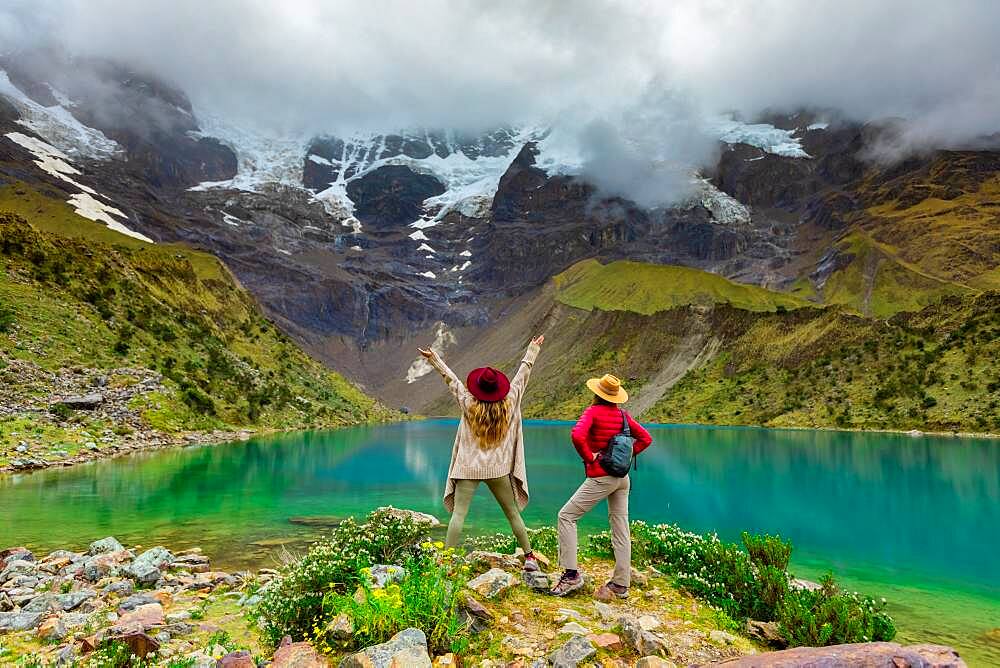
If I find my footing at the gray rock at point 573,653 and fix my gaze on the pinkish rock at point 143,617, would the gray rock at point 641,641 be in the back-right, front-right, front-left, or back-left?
back-right

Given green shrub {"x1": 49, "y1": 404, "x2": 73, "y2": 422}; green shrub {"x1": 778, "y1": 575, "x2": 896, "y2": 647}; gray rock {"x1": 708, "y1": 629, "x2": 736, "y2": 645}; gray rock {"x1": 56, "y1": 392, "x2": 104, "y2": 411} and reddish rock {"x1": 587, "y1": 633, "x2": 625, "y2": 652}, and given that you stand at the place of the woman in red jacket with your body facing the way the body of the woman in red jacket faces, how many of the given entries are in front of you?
2

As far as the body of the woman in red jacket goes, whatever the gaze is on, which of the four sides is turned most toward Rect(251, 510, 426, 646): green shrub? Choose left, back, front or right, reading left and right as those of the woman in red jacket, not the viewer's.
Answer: left

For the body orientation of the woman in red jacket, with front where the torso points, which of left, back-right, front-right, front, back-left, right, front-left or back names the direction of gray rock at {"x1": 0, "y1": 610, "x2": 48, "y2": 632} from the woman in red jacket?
front-left

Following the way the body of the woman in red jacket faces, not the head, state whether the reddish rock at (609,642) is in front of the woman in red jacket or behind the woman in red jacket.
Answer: behind

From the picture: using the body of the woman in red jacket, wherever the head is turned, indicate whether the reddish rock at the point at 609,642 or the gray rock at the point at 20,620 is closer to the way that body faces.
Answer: the gray rock

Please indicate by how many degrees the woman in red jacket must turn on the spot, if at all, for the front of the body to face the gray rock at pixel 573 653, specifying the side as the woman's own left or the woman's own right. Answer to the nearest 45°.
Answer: approximately 135° to the woman's own left

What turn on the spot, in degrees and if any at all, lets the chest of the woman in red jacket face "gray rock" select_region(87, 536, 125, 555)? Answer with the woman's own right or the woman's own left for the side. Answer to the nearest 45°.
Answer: approximately 45° to the woman's own left

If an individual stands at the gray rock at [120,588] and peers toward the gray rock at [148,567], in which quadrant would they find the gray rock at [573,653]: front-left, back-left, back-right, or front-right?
back-right

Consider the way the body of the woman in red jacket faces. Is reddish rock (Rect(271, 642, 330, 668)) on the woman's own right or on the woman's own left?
on the woman's own left

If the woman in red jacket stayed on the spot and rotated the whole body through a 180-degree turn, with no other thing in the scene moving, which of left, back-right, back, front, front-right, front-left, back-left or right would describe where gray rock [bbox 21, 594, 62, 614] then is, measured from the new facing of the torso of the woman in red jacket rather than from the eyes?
back-right

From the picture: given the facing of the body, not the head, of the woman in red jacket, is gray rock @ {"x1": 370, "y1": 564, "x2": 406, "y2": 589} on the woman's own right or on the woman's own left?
on the woman's own left

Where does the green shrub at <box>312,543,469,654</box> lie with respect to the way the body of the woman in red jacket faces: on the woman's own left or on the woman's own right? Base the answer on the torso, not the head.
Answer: on the woman's own left

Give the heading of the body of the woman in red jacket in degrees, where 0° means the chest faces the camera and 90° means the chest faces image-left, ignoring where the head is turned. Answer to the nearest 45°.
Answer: approximately 135°

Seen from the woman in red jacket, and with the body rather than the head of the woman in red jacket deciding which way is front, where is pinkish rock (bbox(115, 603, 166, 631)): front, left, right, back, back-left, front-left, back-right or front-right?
front-left

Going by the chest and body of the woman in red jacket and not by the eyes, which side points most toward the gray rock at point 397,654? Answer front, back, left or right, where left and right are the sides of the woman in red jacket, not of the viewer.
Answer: left
